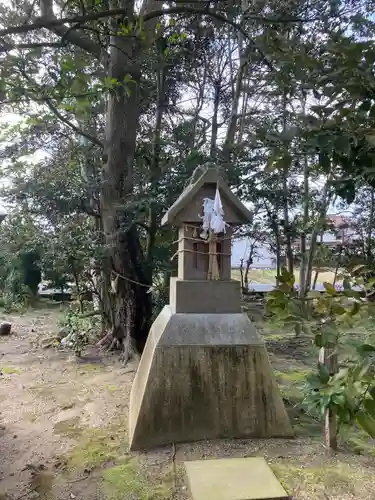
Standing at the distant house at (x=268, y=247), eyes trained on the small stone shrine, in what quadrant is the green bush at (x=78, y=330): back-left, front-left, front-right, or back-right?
front-right

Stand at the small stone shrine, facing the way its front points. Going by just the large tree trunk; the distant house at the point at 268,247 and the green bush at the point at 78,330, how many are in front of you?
0

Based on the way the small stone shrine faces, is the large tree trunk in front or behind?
behind

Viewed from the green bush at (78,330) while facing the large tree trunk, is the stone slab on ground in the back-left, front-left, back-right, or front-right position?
front-right

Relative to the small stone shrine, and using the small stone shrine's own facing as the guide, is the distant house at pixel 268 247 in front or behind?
behind

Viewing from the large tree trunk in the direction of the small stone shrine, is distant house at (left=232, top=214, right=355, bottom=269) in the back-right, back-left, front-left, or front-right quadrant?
back-left

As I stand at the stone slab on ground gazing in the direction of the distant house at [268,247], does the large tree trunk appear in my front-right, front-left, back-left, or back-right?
front-left

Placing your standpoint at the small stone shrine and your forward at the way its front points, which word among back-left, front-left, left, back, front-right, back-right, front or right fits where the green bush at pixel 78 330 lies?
back-right

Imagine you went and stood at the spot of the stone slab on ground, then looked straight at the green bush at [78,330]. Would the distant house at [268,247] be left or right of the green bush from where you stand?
right

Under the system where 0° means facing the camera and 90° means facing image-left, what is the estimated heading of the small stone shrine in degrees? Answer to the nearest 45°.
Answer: approximately 0°
